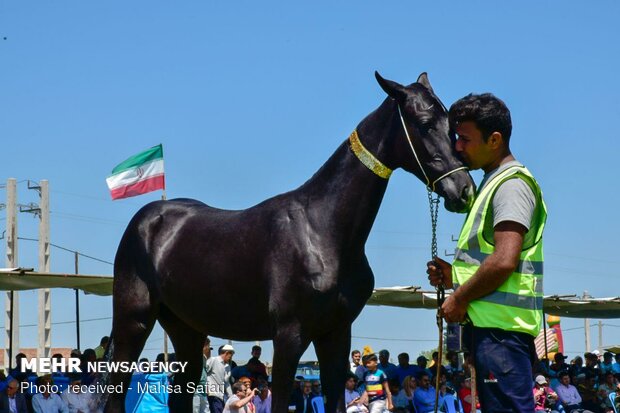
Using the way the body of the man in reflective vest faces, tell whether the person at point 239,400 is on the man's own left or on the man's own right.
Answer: on the man's own right

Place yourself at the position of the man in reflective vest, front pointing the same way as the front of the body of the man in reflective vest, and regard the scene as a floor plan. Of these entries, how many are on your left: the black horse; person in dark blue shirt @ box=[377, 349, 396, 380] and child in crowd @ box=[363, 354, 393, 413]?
0

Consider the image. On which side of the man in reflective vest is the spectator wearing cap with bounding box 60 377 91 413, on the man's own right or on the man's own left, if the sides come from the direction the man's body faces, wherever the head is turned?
on the man's own right

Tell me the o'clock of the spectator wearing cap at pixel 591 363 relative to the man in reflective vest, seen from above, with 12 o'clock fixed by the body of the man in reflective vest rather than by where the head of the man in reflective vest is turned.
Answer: The spectator wearing cap is roughly at 3 o'clock from the man in reflective vest.

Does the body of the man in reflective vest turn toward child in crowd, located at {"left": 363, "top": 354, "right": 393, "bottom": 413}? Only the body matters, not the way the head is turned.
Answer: no

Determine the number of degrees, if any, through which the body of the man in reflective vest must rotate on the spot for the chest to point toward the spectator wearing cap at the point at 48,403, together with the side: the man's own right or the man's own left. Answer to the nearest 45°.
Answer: approximately 45° to the man's own right

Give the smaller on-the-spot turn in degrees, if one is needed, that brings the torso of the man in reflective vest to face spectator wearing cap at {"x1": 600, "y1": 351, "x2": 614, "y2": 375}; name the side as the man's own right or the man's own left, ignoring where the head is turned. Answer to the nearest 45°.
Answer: approximately 90° to the man's own right

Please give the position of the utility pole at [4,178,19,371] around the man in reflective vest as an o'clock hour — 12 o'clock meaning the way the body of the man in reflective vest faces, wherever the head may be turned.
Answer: The utility pole is roughly at 2 o'clock from the man in reflective vest.

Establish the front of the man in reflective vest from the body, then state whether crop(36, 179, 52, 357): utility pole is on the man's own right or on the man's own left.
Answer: on the man's own right

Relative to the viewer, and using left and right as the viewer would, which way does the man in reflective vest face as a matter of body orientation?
facing to the left of the viewer

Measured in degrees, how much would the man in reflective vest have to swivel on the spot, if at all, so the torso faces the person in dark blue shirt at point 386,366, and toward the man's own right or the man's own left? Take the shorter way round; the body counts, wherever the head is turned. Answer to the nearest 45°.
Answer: approximately 90° to the man's own right

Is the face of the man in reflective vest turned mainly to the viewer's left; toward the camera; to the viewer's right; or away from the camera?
to the viewer's left

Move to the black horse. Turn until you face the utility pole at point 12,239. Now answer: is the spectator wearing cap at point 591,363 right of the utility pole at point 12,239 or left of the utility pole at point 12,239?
right
